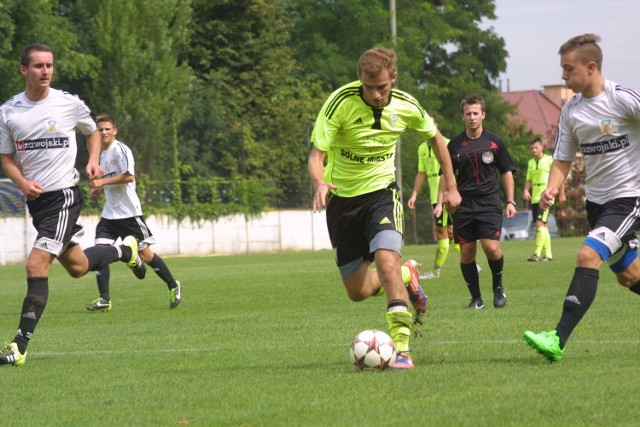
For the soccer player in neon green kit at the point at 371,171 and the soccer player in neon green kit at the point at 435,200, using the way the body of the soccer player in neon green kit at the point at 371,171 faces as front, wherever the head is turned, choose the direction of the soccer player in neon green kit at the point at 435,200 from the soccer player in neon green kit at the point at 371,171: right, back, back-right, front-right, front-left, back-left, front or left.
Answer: back

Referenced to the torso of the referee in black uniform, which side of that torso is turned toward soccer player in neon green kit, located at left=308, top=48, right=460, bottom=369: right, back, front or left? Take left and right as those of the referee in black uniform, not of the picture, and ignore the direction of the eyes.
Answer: front

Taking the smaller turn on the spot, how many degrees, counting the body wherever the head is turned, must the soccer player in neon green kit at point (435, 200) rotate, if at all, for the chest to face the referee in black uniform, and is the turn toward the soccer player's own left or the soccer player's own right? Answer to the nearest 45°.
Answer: approximately 45° to the soccer player's own left

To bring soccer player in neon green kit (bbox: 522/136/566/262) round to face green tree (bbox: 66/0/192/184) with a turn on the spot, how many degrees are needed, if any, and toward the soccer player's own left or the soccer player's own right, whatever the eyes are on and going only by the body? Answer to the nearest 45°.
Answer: approximately 90° to the soccer player's own right

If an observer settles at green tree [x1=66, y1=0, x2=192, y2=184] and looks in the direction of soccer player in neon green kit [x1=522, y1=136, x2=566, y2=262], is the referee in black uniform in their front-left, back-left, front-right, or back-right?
front-right

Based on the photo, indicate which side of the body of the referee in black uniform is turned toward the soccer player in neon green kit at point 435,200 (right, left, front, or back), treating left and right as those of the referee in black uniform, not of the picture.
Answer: back

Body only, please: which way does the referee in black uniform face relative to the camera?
toward the camera

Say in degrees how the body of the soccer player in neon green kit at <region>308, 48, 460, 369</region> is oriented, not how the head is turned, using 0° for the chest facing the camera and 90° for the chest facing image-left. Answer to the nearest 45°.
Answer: approximately 0°

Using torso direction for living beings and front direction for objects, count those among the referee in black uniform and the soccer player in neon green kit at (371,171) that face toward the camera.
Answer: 2

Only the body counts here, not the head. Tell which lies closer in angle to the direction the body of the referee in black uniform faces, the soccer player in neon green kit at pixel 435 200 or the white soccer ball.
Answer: the white soccer ball

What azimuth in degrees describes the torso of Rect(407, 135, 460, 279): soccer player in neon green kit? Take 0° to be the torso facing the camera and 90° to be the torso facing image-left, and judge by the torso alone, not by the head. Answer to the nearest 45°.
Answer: approximately 45°
